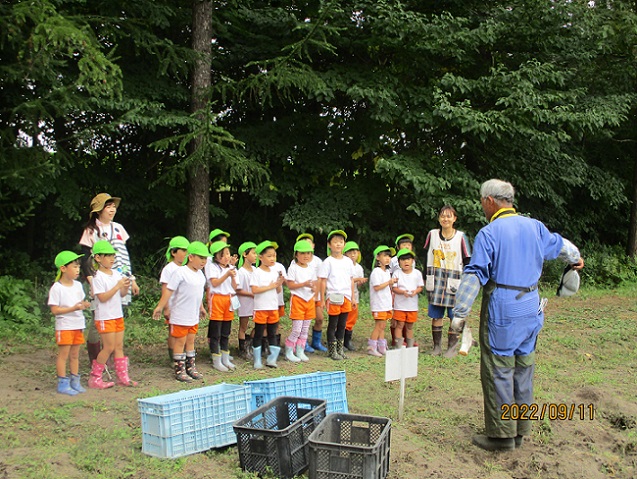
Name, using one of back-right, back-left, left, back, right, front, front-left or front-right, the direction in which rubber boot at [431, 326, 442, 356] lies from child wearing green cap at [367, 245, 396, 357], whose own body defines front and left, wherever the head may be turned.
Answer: front-left

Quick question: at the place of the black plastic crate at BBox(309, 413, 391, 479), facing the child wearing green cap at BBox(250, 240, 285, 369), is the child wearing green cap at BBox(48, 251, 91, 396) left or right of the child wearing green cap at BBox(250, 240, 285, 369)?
left

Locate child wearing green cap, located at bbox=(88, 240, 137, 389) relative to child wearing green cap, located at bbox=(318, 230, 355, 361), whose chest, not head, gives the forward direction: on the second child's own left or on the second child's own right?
on the second child's own right

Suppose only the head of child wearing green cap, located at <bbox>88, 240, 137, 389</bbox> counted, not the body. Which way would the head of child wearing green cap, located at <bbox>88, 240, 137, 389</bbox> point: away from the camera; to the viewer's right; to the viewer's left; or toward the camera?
to the viewer's right

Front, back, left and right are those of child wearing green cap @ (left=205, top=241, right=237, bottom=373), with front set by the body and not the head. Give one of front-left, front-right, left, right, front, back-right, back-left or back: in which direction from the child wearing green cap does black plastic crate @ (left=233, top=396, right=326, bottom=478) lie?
front-right

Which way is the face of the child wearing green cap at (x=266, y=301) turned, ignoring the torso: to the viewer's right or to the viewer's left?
to the viewer's right

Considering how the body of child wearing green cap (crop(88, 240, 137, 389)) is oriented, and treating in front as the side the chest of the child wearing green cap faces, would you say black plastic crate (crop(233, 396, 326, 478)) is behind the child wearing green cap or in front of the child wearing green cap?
in front

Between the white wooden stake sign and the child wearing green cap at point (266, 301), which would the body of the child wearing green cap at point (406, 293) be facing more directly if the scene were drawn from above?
the white wooden stake sign

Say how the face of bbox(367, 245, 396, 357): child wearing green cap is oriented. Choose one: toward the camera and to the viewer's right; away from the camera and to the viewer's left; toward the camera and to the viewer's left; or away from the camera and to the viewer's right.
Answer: toward the camera and to the viewer's right
